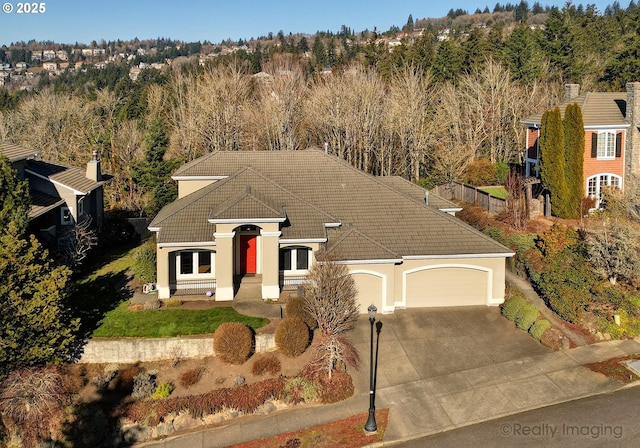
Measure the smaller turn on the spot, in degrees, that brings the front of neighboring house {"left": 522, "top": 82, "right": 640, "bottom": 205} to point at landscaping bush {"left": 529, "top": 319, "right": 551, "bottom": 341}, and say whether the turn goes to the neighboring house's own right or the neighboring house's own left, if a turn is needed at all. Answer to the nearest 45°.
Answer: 0° — it already faces it

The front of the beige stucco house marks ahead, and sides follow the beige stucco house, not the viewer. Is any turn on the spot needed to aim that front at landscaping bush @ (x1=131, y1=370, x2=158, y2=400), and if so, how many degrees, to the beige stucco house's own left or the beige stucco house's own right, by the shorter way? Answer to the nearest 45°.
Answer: approximately 45° to the beige stucco house's own right

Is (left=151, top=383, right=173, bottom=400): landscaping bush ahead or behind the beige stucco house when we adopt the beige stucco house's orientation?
ahead

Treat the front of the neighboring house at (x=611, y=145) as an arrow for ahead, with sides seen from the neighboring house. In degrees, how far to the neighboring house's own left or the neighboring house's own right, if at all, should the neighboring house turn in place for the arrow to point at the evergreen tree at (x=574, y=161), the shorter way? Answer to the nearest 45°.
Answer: approximately 45° to the neighboring house's own right

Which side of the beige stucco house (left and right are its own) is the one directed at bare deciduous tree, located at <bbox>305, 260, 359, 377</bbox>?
front

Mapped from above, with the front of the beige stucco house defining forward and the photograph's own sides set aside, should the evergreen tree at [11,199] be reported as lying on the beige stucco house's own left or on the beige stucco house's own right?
on the beige stucco house's own right

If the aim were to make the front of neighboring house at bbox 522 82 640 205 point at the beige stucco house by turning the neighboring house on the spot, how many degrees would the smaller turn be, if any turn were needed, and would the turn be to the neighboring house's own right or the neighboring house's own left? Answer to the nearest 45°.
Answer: approximately 45° to the neighboring house's own right

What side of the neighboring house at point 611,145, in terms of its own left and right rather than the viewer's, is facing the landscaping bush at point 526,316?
front

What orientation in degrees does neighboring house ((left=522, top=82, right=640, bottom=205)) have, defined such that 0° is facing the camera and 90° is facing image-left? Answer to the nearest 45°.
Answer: approximately 0°

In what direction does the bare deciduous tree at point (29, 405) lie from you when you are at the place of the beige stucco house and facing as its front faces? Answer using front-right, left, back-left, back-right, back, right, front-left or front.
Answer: front-right

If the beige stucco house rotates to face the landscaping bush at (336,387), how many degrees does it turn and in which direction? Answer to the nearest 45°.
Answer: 0° — it already faces it

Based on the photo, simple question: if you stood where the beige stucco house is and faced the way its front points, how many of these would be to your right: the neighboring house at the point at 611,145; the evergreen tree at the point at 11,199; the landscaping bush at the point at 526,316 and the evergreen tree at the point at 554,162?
1
